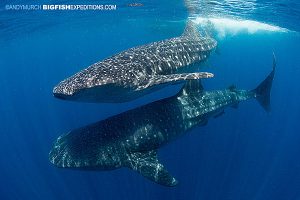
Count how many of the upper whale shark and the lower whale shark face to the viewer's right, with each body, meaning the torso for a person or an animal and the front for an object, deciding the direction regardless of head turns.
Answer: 0

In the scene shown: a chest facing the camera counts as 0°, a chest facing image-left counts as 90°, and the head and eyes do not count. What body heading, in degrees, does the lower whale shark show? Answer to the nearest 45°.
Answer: approximately 45°
